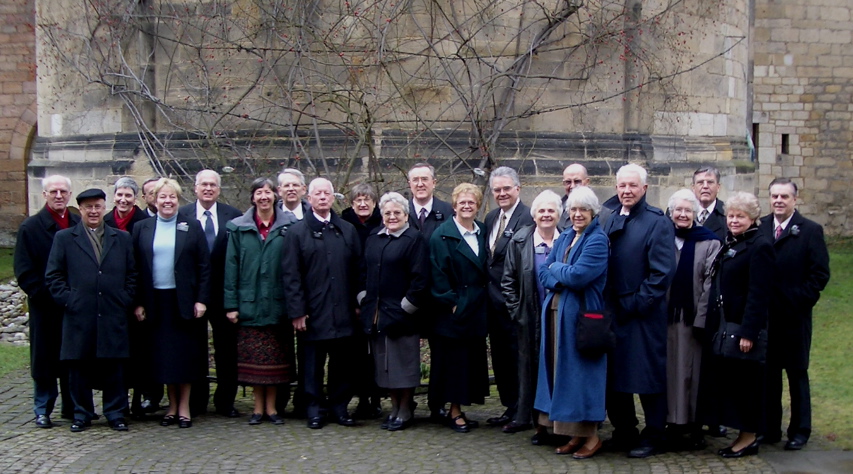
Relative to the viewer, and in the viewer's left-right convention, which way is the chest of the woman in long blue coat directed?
facing the viewer and to the left of the viewer

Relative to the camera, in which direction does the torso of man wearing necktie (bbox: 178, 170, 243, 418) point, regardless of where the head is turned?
toward the camera

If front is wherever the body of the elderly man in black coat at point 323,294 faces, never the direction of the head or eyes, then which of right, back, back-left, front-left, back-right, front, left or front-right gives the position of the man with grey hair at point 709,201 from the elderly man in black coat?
left

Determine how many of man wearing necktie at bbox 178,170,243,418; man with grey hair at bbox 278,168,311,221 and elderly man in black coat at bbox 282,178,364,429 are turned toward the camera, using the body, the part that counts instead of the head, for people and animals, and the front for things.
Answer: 3

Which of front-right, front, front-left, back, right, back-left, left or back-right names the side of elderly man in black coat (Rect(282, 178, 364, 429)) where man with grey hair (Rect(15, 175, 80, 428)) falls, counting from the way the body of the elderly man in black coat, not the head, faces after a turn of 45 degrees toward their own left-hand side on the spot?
back-right

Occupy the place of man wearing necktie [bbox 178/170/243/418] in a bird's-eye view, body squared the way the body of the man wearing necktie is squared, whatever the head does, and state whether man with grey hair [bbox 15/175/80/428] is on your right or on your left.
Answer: on your right

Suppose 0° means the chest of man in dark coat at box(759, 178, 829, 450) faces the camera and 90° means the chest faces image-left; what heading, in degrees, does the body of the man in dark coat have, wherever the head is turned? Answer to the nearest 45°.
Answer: approximately 45°

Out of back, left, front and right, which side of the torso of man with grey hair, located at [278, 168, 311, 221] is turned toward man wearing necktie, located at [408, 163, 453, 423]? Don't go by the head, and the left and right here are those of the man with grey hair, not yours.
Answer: left

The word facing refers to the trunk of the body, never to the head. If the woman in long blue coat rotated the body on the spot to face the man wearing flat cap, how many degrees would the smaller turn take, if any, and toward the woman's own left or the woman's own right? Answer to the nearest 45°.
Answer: approximately 45° to the woman's own right

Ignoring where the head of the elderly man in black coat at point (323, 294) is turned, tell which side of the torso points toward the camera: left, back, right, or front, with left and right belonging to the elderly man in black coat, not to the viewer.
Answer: front

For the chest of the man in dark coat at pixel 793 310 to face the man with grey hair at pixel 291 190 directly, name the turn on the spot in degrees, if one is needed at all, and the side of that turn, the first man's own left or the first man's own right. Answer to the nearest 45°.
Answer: approximately 45° to the first man's own right
